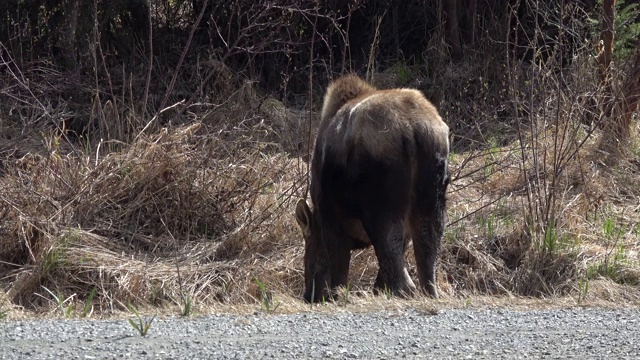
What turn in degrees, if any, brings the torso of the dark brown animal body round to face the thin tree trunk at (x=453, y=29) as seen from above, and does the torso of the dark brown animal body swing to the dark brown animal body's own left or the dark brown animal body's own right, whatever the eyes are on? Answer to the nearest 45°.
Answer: approximately 45° to the dark brown animal body's own right

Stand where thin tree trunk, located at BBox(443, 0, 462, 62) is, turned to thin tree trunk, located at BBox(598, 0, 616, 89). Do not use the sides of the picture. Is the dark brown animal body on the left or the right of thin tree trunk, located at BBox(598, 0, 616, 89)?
right

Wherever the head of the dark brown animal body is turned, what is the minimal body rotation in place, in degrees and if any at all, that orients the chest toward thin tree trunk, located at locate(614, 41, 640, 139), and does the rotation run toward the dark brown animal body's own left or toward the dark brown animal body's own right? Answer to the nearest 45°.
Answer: approximately 90° to the dark brown animal body's own right

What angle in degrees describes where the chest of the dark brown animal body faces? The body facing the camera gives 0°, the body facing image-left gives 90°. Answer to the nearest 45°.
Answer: approximately 135°

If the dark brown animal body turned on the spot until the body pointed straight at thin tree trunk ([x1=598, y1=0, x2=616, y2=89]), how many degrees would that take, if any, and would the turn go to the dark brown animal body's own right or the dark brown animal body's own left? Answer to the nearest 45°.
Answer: approximately 90° to the dark brown animal body's own right
